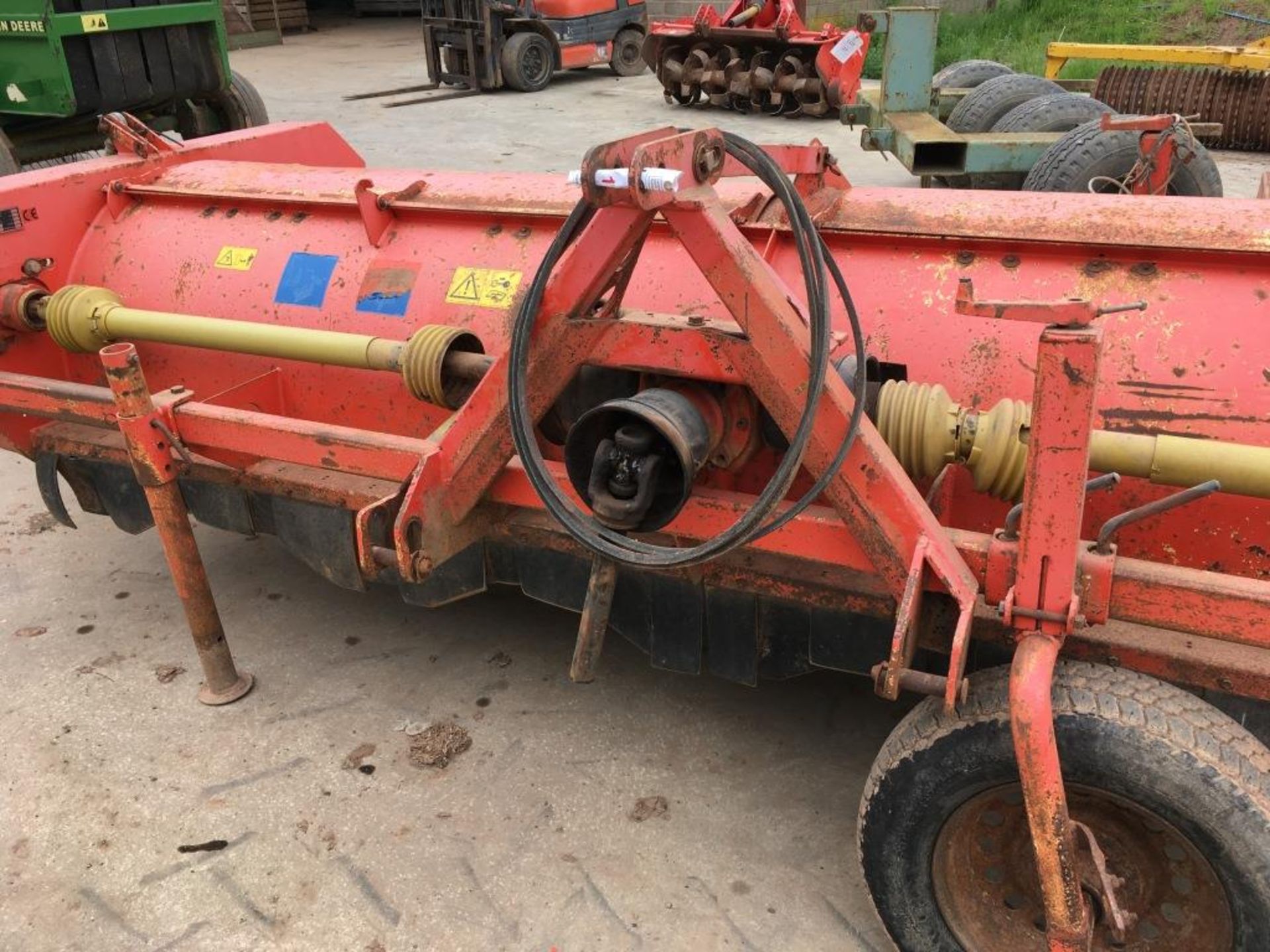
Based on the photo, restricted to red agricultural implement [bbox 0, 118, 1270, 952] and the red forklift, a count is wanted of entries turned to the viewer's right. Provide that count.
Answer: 0

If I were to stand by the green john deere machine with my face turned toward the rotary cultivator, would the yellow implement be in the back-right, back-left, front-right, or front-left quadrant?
front-right

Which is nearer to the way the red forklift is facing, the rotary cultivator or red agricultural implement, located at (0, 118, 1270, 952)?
the red agricultural implement

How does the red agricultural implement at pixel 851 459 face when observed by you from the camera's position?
facing the viewer and to the left of the viewer

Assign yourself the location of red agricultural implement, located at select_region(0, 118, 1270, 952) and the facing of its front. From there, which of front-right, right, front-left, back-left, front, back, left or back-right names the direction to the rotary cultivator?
back-right

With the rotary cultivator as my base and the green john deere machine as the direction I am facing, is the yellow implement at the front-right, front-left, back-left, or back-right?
back-left

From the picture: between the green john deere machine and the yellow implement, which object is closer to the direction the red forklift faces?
the green john deere machine

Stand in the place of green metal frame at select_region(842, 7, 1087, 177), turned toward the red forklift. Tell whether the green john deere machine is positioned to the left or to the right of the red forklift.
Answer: left

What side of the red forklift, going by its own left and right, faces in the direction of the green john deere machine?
front

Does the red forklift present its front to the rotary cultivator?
no

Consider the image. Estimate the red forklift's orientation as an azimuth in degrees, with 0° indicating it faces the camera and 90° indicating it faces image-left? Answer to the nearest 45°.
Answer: approximately 45°

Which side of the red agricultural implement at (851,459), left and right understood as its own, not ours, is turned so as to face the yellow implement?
back
